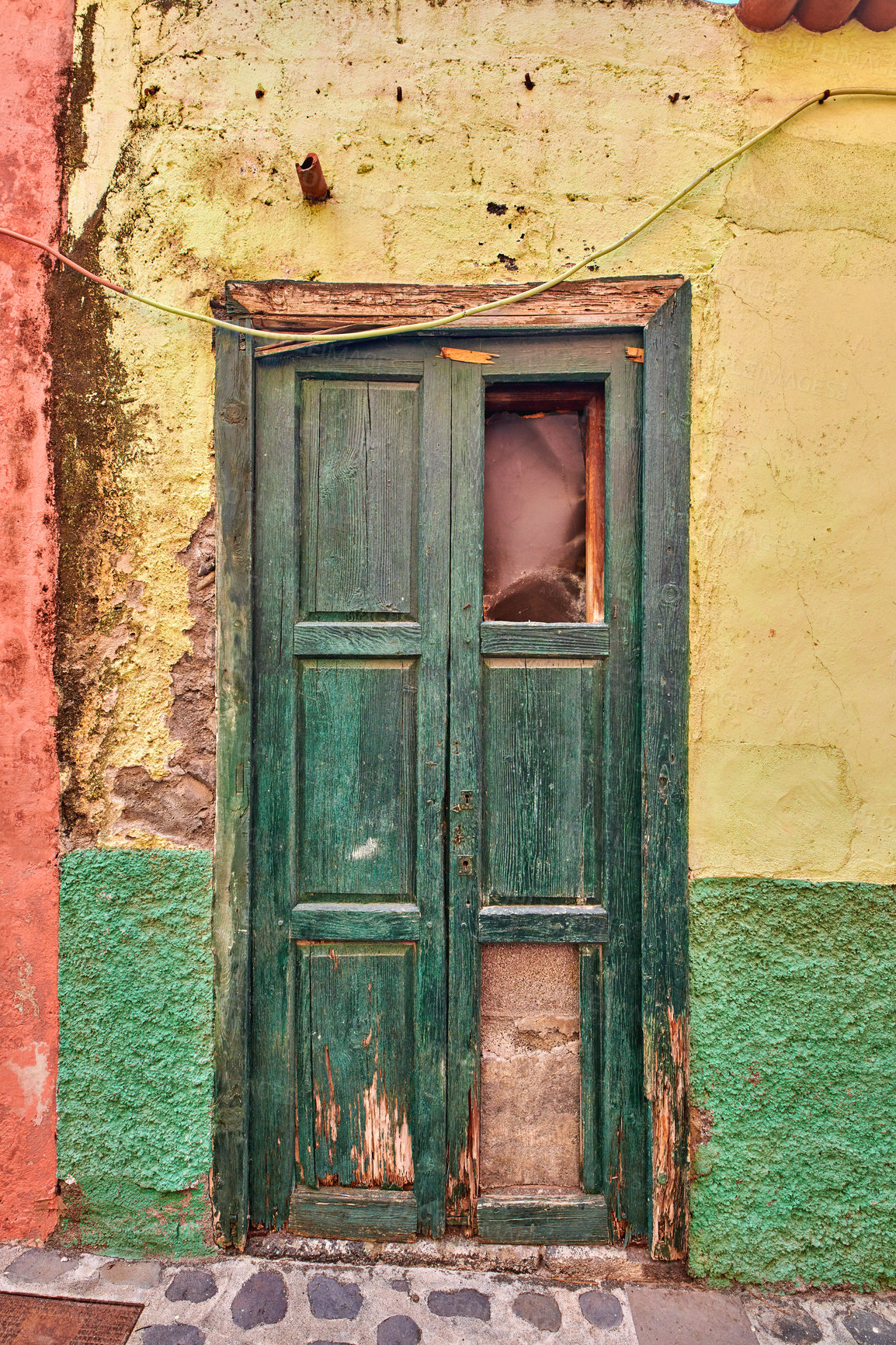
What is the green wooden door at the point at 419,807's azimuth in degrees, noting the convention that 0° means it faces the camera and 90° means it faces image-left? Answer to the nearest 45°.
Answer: approximately 0°
